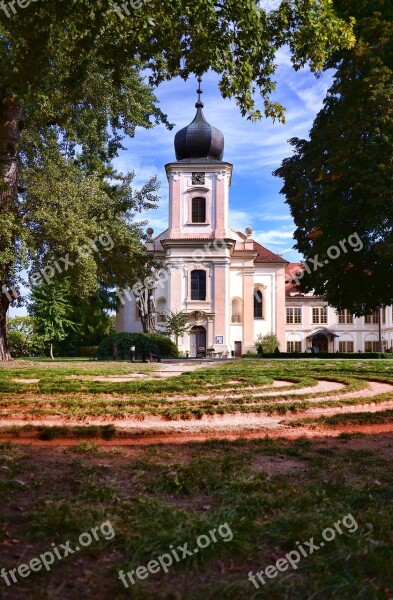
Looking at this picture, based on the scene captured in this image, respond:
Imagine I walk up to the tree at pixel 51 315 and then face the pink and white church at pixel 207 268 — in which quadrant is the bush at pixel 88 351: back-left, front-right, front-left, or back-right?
front-left

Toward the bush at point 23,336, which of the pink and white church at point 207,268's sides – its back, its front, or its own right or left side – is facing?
right

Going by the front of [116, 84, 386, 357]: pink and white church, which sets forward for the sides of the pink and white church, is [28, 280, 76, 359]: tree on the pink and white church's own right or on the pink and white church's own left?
on the pink and white church's own right

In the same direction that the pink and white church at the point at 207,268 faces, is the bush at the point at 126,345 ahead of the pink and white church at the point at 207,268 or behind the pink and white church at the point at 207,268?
ahead

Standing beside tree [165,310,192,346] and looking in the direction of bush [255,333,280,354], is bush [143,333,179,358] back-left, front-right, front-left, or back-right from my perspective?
back-right

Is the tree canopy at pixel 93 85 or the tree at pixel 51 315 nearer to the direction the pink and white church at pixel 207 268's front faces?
the tree canopy

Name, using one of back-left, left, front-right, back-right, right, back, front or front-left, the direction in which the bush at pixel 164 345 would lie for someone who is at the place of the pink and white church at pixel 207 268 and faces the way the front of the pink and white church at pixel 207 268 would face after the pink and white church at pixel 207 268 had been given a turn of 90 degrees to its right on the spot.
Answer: left

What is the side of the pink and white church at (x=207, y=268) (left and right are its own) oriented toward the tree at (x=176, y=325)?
front

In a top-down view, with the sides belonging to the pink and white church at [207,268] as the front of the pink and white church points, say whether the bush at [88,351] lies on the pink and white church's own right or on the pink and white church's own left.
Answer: on the pink and white church's own right

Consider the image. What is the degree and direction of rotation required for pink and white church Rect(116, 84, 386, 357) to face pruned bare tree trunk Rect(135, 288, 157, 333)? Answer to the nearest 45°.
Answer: approximately 45° to its right

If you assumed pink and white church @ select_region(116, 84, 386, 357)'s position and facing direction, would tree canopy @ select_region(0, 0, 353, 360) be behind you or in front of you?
in front

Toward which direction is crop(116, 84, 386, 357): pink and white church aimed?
toward the camera
